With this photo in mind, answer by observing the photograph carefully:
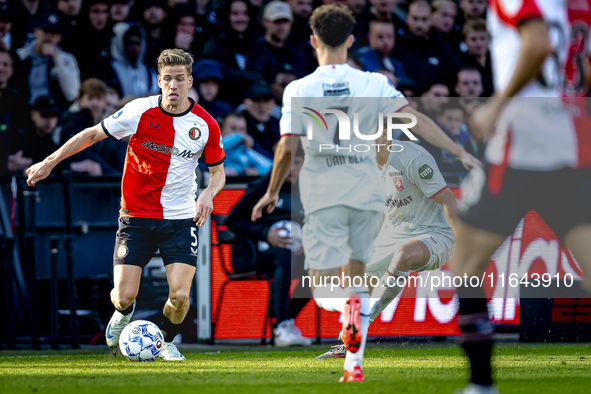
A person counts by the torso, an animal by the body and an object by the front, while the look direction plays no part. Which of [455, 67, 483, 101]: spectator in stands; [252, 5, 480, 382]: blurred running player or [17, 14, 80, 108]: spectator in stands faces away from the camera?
the blurred running player

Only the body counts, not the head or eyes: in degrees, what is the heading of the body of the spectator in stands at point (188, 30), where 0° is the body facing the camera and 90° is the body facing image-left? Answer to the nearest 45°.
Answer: approximately 0°

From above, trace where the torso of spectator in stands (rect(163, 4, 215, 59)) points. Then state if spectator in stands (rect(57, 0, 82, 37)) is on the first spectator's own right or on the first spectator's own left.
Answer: on the first spectator's own right

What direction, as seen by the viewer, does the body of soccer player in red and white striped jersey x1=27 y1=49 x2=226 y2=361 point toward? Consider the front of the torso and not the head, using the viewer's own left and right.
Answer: facing the viewer

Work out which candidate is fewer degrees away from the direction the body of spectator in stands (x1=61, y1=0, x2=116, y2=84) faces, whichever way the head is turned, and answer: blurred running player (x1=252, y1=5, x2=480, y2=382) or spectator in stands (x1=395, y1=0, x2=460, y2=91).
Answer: the blurred running player

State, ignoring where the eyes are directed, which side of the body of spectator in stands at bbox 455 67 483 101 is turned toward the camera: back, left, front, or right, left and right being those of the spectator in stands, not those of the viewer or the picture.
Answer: front

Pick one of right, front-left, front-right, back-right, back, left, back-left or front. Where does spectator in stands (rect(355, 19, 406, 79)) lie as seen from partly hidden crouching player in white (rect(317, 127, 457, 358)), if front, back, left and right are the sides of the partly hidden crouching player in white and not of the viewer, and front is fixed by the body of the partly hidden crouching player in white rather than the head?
back-right

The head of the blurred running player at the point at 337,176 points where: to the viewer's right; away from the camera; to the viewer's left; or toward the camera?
away from the camera

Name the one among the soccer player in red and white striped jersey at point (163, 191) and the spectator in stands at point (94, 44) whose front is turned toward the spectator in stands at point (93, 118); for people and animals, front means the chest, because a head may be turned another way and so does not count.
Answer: the spectator in stands at point (94, 44)

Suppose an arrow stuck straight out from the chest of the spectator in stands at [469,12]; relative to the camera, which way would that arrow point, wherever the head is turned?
toward the camera

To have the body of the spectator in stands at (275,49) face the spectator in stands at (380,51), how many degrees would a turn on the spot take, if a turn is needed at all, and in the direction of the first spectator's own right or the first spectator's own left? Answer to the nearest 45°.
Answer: approximately 90° to the first spectator's own left

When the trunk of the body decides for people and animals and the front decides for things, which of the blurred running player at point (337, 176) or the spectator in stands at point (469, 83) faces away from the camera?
the blurred running player

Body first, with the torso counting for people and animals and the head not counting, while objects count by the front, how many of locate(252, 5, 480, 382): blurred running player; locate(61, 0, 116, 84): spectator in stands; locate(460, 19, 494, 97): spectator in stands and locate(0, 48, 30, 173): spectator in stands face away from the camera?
1
